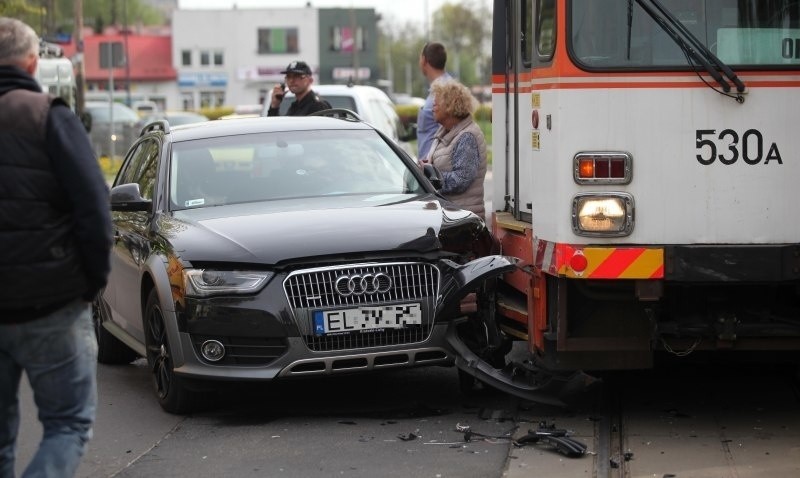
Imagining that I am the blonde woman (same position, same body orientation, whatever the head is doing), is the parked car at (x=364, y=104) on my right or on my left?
on my right

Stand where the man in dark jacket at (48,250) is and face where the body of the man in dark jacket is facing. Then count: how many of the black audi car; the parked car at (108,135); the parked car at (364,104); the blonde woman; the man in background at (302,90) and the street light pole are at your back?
0

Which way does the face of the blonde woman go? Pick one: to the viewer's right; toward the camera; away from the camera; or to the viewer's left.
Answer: to the viewer's left

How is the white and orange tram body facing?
toward the camera

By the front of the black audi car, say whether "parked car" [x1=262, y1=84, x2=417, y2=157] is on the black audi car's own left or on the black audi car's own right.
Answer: on the black audi car's own left

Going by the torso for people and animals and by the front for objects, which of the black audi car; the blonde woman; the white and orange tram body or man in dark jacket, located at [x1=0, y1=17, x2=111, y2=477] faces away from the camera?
the man in dark jacket

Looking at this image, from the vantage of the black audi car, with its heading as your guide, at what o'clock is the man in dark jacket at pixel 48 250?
The man in dark jacket is roughly at 2 o'clock from the black audi car.

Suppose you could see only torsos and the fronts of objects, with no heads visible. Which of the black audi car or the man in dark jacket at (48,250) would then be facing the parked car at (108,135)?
the man in dark jacket

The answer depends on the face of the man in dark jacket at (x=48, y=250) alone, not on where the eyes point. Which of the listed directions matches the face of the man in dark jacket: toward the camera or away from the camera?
away from the camera

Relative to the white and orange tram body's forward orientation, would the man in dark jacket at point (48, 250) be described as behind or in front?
in front

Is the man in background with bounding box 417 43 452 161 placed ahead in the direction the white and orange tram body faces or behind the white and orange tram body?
behind

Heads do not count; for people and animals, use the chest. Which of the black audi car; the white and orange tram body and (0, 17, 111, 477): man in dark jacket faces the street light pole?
the man in dark jacket

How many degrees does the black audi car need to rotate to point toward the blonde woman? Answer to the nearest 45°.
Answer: approximately 90° to its left

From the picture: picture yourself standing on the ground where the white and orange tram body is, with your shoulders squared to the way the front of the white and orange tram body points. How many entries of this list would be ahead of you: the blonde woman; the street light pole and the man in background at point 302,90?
0

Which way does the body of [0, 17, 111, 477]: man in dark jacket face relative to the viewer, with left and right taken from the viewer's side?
facing away from the viewer
